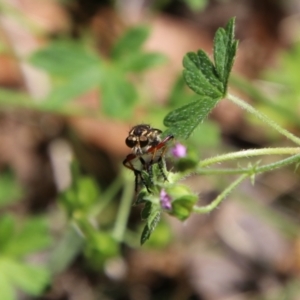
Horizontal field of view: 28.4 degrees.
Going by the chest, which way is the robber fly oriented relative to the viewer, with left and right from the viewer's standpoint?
facing the viewer and to the left of the viewer

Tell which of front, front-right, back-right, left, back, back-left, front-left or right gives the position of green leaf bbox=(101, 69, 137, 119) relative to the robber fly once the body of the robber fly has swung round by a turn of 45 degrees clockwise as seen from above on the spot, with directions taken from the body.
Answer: right

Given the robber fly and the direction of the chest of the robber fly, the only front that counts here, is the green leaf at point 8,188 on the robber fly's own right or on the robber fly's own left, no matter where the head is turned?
on the robber fly's own right
